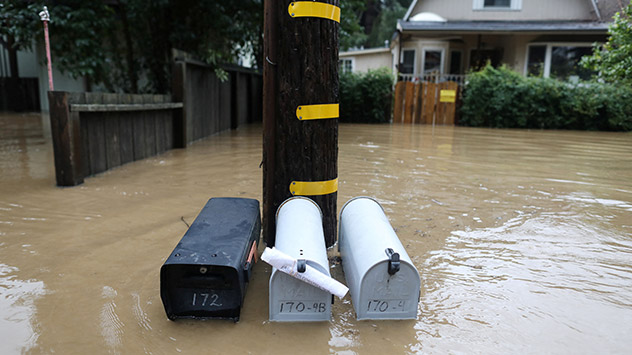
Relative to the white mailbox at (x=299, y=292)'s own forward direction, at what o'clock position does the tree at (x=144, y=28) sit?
The tree is roughly at 5 o'clock from the white mailbox.

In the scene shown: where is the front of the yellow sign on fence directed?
toward the camera

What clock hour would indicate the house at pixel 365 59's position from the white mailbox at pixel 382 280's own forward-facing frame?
The house is roughly at 6 o'clock from the white mailbox.

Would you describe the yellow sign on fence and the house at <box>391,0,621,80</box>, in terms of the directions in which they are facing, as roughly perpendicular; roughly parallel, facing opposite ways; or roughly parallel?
roughly parallel

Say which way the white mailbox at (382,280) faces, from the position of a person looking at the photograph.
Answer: facing the viewer

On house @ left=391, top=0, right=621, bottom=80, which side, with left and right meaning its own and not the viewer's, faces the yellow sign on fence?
front

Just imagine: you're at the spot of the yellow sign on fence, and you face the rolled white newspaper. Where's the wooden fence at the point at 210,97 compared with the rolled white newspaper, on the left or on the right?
right

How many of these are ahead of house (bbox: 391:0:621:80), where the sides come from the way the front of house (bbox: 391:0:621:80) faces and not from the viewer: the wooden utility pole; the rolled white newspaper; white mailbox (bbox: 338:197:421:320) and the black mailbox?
4

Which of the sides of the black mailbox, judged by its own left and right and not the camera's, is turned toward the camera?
front

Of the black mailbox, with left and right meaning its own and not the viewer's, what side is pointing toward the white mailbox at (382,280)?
left

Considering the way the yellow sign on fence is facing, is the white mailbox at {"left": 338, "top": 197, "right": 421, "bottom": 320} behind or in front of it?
in front

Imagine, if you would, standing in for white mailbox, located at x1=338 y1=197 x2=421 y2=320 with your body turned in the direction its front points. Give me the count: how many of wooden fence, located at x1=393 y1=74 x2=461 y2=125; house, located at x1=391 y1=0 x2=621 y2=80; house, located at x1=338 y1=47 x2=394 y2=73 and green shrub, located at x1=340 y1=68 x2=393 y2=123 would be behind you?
4

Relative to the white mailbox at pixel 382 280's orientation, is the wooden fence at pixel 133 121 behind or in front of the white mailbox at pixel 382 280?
behind

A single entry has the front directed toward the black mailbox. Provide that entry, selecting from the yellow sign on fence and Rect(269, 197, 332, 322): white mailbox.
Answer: the yellow sign on fence

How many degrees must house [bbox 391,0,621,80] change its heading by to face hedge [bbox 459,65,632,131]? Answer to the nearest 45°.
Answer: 0° — it already faces it
